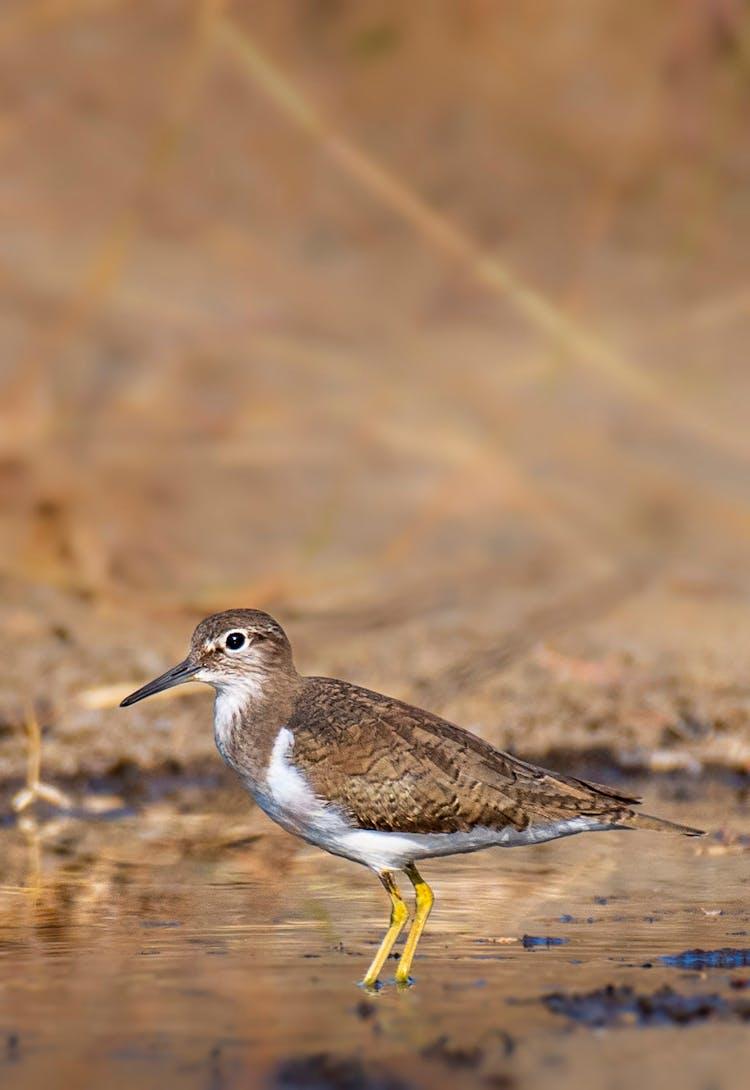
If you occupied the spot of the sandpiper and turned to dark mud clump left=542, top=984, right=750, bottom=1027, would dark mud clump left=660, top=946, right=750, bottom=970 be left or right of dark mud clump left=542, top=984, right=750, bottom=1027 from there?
left

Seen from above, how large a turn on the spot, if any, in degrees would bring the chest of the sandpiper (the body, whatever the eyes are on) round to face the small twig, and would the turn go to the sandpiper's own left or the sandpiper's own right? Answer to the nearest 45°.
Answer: approximately 45° to the sandpiper's own right

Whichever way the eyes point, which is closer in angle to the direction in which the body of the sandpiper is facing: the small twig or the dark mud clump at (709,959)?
the small twig

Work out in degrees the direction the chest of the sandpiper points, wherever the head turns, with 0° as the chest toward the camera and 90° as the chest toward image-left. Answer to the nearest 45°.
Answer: approximately 90°

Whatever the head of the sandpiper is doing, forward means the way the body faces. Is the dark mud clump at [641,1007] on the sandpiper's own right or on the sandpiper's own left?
on the sandpiper's own left

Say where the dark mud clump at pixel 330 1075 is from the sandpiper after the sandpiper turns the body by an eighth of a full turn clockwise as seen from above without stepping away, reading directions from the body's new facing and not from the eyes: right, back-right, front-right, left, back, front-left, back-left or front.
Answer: back-left

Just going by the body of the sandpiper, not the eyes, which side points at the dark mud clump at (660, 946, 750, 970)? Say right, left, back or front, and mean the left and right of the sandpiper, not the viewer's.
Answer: back
